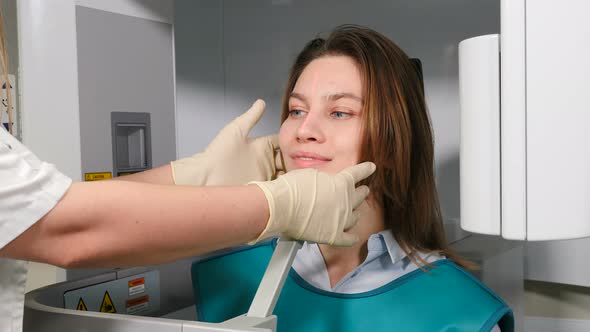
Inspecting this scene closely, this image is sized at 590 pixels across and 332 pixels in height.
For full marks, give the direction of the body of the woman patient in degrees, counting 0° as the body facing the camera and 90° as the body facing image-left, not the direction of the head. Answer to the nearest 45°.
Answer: approximately 45°
